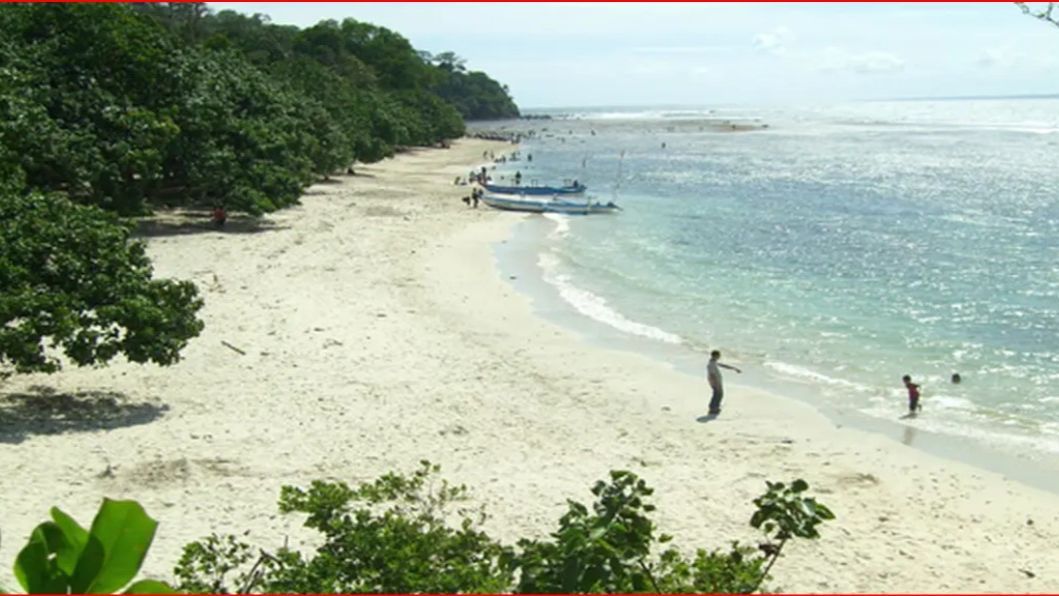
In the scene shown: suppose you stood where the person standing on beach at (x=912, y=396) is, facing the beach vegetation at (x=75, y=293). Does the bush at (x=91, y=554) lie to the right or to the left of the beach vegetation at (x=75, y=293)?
left

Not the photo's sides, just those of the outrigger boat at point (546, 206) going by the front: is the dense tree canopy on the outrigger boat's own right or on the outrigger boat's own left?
on the outrigger boat's own left
